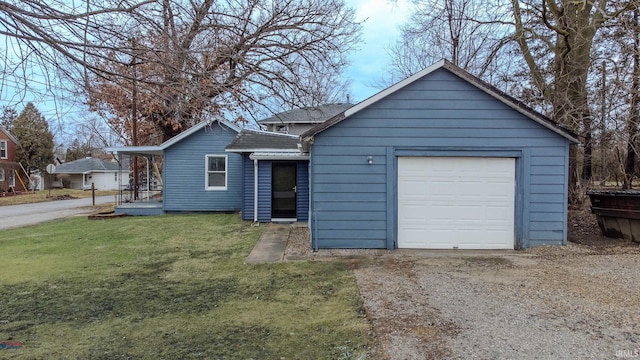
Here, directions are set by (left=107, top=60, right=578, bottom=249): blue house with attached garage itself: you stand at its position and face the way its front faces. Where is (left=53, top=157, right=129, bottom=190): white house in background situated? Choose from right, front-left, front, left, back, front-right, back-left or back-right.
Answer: back-right

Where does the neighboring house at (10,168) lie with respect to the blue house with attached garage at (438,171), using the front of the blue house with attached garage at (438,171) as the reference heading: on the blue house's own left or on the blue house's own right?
on the blue house's own right

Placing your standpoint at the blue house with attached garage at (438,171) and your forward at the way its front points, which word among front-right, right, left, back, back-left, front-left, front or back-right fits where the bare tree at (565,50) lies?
back-left

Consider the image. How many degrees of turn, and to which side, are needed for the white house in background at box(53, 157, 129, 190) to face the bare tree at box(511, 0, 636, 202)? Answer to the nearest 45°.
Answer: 0° — it already faces it

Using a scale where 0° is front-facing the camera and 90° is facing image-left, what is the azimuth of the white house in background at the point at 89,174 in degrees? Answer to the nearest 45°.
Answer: approximately 0°

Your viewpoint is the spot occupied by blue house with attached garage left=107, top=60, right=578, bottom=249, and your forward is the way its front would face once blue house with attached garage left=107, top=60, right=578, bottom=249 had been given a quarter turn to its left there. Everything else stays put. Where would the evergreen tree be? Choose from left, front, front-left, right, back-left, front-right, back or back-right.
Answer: back-left

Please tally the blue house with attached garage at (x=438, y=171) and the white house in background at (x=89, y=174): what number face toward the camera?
2

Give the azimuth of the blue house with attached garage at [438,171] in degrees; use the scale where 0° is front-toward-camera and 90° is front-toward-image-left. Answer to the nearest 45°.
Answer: approximately 0°
